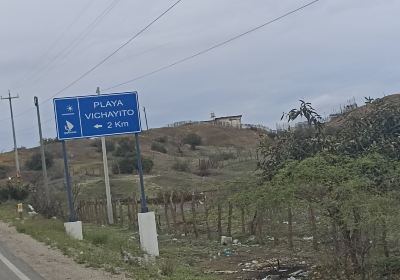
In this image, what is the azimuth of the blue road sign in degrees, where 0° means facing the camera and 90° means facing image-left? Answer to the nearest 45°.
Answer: approximately 0°
